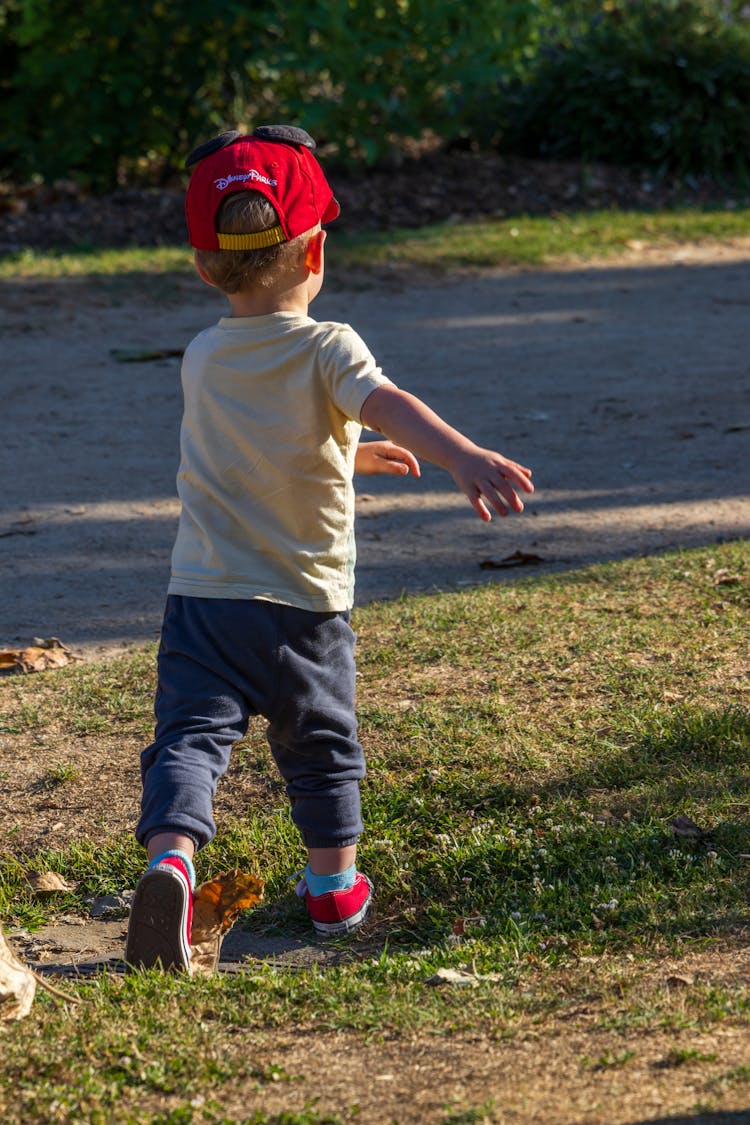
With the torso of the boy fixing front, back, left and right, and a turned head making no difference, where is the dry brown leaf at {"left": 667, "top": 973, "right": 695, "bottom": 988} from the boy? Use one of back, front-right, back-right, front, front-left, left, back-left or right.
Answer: right

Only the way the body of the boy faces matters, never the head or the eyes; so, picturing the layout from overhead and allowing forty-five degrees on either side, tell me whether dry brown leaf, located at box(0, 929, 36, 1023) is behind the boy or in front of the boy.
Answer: behind

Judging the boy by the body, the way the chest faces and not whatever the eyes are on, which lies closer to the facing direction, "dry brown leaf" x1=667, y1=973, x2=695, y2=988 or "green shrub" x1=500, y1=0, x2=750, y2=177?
the green shrub

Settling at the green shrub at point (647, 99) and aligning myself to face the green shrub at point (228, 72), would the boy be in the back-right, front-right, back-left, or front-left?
front-left

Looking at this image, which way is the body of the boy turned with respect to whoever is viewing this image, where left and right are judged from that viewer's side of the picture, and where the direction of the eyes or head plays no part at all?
facing away from the viewer and to the right of the viewer

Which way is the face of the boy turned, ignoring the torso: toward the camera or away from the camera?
away from the camera

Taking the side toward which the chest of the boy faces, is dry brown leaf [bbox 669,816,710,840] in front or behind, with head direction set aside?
in front

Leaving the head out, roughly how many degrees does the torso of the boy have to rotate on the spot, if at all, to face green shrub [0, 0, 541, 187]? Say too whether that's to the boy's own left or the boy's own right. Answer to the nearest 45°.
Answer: approximately 45° to the boy's own left

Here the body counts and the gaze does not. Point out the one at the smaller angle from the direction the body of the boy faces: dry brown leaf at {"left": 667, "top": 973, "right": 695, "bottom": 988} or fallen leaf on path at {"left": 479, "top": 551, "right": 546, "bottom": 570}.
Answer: the fallen leaf on path

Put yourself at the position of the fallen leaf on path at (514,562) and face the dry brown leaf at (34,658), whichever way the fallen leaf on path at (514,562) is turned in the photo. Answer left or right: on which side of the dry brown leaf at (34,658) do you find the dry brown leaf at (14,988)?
left
